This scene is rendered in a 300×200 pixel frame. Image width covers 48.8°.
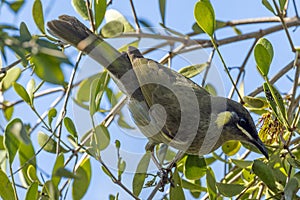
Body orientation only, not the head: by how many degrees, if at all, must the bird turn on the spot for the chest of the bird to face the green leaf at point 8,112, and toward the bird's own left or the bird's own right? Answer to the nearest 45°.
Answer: approximately 180°

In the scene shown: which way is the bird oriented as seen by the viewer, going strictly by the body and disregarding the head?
to the viewer's right

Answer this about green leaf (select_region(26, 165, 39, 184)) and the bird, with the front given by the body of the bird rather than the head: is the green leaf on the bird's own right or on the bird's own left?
on the bird's own right

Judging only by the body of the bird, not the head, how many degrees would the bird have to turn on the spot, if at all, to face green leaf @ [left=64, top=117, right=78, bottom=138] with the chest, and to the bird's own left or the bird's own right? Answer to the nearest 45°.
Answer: approximately 135° to the bird's own right
